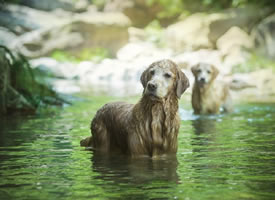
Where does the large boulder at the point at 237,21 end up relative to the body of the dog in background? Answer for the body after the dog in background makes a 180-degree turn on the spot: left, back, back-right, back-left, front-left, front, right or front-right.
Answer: front-left

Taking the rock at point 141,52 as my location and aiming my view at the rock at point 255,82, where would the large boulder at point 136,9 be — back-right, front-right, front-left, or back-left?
back-left

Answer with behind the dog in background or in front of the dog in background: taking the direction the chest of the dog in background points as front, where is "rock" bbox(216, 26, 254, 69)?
behind

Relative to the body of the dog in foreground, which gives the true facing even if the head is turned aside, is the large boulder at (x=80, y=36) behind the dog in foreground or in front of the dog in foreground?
behind

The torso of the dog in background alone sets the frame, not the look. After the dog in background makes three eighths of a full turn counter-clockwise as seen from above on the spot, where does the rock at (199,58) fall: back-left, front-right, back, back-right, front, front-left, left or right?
left

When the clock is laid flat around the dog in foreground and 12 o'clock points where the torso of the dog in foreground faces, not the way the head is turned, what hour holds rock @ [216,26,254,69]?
The rock is roughly at 8 o'clock from the dog in foreground.

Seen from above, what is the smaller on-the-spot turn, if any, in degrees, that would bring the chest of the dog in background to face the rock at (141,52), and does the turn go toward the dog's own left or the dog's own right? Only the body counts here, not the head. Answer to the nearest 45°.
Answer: approximately 135° to the dog's own right

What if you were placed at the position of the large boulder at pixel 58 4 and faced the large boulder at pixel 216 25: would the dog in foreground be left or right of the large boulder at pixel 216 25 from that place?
right

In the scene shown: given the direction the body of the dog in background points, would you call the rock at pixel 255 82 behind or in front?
behind

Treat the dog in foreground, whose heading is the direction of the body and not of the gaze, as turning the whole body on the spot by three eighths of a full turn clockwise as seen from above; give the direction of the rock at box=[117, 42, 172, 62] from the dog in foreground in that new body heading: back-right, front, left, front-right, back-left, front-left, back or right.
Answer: right
